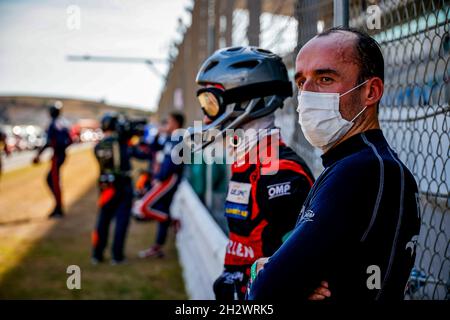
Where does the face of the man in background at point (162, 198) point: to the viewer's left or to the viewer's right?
to the viewer's left

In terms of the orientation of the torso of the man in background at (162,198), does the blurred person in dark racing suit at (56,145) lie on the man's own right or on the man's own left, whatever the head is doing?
on the man's own right

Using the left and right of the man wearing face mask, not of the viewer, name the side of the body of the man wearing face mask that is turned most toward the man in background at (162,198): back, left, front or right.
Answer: right

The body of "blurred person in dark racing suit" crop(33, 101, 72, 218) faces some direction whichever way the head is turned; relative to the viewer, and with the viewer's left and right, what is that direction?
facing to the left of the viewer

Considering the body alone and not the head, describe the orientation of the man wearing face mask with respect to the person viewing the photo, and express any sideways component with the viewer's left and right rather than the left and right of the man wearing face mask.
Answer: facing to the left of the viewer

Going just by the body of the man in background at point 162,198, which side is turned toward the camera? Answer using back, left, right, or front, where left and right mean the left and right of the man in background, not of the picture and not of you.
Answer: left

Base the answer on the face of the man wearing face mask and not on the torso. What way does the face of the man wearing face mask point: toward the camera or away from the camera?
toward the camera

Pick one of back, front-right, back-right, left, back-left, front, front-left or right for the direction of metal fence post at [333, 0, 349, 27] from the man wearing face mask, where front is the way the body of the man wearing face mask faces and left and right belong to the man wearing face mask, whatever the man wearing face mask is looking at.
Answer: right
